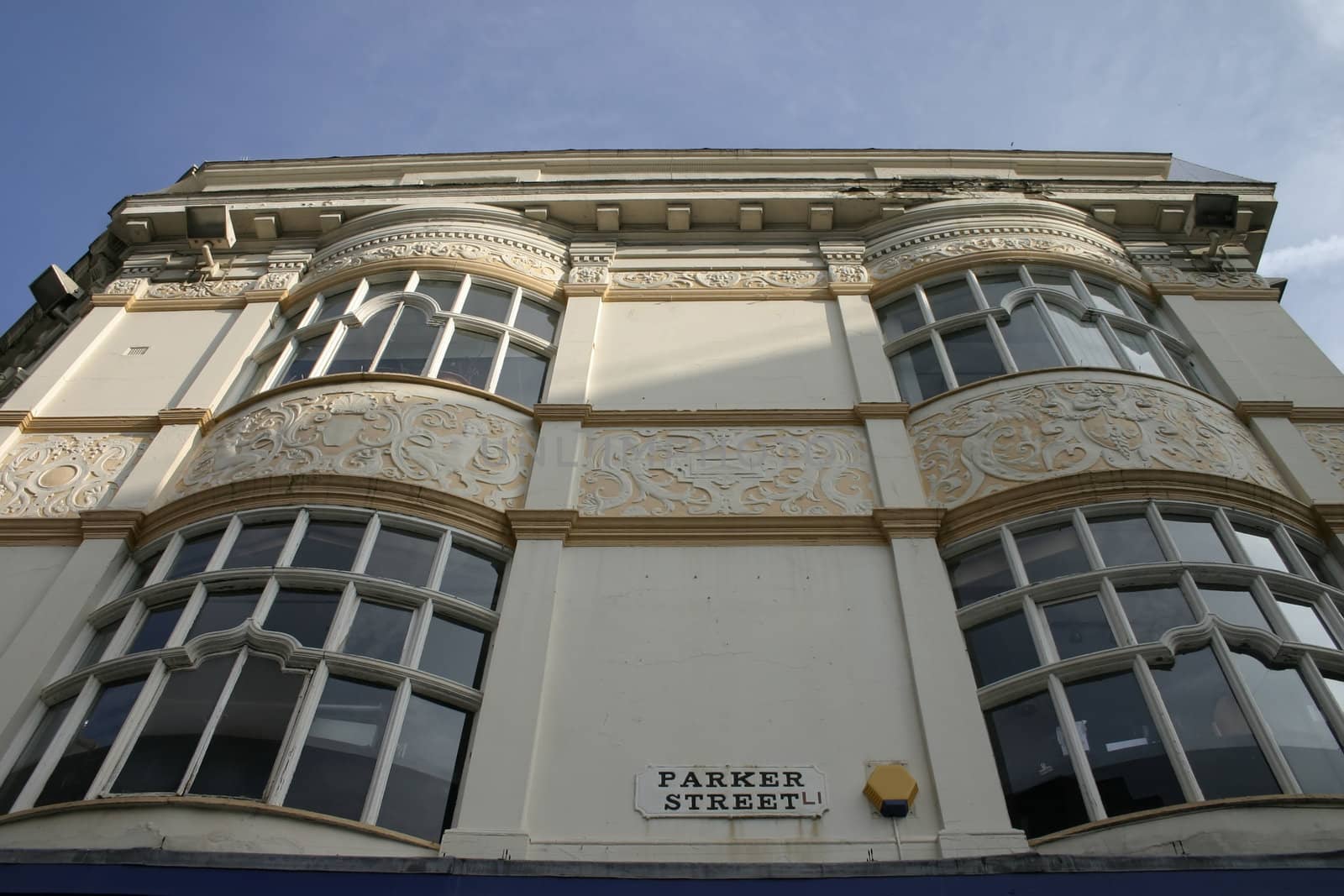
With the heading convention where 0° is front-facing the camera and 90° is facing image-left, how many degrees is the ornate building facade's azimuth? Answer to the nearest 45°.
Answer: approximately 0°
